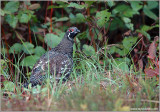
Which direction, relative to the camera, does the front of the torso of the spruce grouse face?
to the viewer's right

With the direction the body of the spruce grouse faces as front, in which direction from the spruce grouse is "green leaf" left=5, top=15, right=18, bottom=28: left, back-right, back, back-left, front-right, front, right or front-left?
back-left

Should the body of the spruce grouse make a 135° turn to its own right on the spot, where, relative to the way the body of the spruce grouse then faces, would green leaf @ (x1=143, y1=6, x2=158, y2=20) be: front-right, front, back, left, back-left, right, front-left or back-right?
back

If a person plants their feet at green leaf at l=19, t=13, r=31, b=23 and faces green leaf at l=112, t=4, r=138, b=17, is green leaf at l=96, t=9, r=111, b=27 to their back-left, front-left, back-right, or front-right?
front-right

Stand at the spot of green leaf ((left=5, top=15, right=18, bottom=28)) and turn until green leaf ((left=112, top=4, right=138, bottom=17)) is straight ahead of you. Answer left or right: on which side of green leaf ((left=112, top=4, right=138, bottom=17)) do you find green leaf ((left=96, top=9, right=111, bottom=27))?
right

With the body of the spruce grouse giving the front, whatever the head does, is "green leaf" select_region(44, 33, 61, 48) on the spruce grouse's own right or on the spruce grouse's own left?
on the spruce grouse's own left

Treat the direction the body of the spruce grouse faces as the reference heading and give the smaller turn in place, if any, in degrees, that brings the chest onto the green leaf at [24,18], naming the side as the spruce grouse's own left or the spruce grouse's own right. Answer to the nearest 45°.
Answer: approximately 135° to the spruce grouse's own left

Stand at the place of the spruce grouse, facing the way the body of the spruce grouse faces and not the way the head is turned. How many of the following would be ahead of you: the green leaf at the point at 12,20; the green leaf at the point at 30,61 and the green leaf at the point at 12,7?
0

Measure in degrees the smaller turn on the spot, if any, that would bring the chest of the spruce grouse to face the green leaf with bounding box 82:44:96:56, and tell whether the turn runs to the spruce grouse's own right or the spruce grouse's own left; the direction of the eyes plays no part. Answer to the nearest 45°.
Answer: approximately 45° to the spruce grouse's own left
